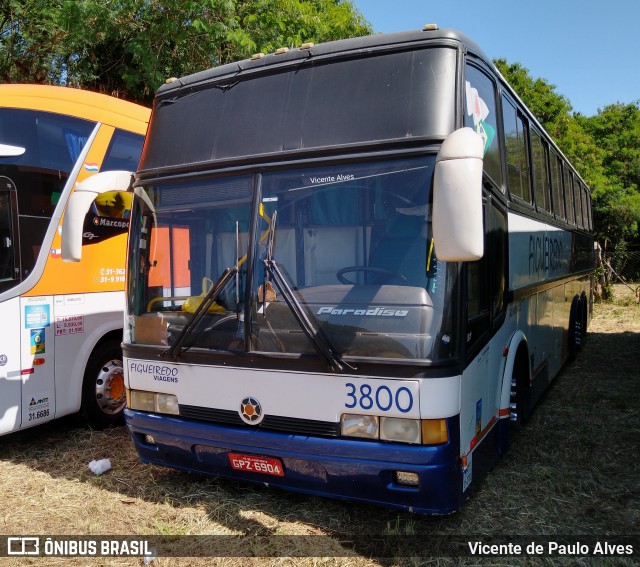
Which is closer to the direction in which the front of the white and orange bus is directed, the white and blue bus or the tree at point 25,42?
the white and blue bus

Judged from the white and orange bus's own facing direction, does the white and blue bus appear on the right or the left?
on its left

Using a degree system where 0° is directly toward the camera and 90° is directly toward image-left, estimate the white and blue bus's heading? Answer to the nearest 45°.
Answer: approximately 45°

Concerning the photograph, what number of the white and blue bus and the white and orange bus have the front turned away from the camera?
0

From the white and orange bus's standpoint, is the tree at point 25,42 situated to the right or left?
on its right

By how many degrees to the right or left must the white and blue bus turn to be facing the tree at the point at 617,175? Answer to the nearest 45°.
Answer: approximately 180°

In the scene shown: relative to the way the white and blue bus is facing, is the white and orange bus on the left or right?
on its right
